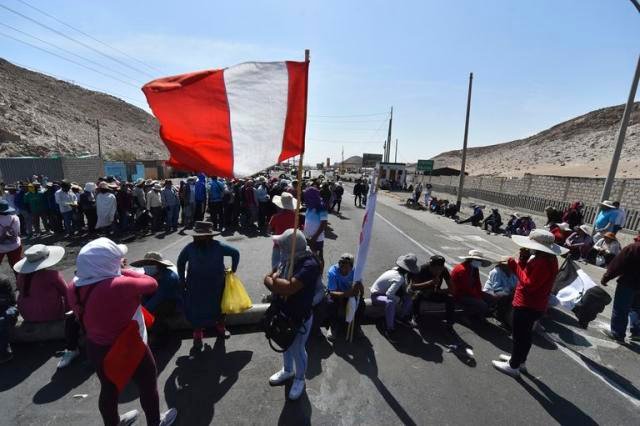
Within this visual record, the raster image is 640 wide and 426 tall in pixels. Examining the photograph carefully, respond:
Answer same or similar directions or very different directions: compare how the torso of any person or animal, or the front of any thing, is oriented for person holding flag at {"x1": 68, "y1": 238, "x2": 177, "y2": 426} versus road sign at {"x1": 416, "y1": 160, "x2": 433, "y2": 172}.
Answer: very different directions

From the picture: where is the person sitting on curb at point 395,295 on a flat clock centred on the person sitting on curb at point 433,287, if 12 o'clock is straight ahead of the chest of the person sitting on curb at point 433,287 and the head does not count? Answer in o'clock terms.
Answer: the person sitting on curb at point 395,295 is roughly at 2 o'clock from the person sitting on curb at point 433,287.

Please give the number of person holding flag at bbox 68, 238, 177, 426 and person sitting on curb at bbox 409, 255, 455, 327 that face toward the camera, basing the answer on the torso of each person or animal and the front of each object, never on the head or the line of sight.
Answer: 1

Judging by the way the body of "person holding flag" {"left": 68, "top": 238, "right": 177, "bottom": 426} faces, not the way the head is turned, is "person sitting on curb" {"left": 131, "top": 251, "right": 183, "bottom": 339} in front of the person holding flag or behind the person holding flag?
in front

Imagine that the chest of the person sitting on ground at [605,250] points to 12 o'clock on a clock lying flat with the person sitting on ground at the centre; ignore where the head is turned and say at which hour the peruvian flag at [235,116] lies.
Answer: The peruvian flag is roughly at 11 o'clock from the person sitting on ground.
